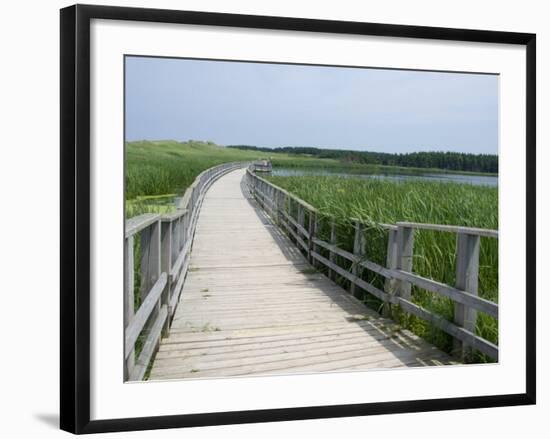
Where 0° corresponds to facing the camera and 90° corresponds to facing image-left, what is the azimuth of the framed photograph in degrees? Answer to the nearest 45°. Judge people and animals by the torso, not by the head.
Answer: approximately 315°
